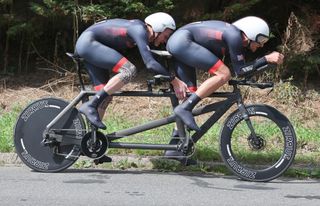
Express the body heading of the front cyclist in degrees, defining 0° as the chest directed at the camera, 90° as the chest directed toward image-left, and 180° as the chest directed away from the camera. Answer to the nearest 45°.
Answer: approximately 270°

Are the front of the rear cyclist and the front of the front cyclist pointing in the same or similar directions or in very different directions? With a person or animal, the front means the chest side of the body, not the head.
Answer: same or similar directions

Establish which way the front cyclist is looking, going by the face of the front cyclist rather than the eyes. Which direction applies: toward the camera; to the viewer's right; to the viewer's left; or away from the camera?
to the viewer's right

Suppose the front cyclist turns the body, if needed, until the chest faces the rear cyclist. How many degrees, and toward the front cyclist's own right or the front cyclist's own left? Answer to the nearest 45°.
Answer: approximately 180°

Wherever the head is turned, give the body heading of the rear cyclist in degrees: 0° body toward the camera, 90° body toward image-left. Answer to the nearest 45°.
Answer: approximately 270°

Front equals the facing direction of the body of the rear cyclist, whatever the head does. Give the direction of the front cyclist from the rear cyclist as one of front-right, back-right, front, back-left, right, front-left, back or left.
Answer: front

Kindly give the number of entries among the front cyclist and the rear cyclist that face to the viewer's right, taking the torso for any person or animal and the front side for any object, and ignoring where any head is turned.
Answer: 2
